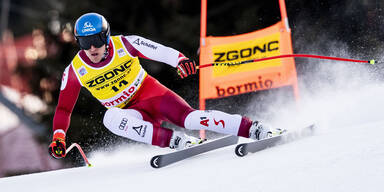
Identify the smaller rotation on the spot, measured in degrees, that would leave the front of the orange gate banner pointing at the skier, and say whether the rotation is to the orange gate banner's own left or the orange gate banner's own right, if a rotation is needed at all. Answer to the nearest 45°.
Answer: approximately 45° to the orange gate banner's own right

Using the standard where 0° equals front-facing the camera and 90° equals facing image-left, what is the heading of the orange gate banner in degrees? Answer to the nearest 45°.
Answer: approximately 0°
